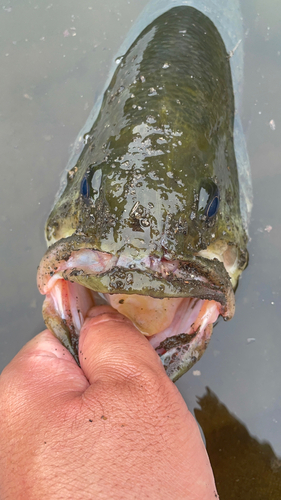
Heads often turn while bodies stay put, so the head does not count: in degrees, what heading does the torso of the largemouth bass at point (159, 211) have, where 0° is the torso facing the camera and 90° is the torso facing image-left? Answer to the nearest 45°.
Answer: approximately 0°
